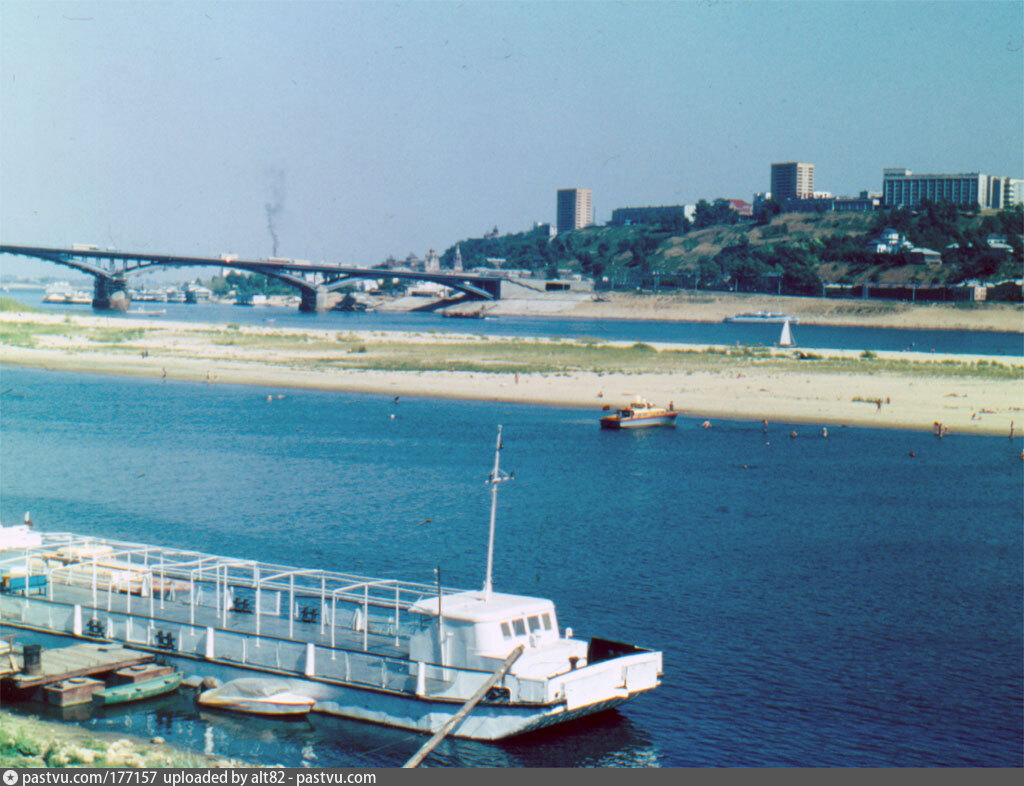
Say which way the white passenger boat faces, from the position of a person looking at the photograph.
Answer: facing the viewer and to the right of the viewer
